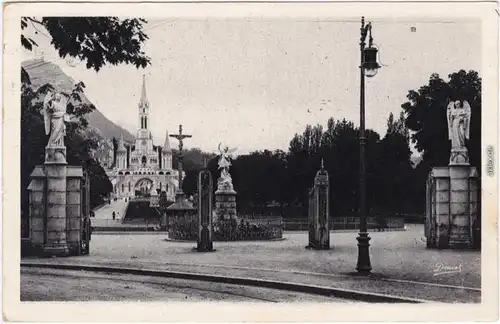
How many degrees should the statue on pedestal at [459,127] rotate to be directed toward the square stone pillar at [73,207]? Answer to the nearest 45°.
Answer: approximately 90° to its right

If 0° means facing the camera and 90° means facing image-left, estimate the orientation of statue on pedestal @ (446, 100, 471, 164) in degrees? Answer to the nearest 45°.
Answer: approximately 0°

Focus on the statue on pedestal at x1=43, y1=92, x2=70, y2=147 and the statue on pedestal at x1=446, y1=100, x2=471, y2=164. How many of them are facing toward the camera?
2

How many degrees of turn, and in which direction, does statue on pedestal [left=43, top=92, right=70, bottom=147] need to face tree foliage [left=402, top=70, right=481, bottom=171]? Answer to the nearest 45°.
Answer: approximately 90° to its left

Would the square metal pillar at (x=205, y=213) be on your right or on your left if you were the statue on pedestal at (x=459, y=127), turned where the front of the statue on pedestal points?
on your right
